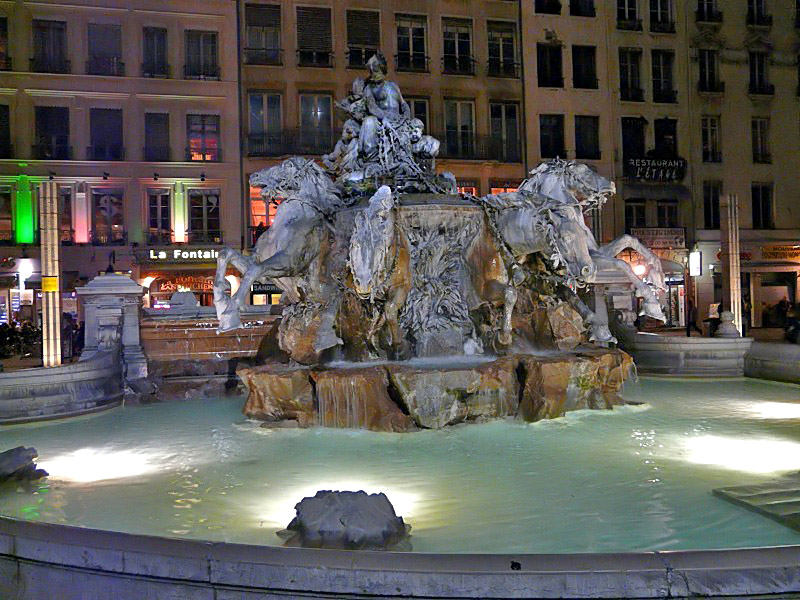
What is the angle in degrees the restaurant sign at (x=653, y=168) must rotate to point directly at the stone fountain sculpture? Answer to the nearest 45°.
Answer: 0° — it already faces it

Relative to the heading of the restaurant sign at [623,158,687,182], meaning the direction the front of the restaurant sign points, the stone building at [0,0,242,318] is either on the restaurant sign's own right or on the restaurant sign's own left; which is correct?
on the restaurant sign's own right

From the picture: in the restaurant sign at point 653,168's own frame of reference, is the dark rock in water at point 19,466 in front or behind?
in front

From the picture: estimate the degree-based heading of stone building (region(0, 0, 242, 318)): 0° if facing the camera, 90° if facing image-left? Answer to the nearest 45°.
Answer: approximately 0°

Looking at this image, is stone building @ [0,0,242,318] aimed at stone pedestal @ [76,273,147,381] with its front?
yes

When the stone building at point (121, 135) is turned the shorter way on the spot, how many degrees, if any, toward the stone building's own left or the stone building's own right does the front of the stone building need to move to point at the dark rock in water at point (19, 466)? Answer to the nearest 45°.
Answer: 0° — it already faces it

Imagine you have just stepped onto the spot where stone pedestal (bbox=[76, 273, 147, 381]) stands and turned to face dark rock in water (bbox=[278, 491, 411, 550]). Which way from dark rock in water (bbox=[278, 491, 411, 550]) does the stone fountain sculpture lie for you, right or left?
left

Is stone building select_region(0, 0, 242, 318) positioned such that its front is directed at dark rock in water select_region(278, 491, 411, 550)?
yes

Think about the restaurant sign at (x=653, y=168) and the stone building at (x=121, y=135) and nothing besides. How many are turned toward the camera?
2

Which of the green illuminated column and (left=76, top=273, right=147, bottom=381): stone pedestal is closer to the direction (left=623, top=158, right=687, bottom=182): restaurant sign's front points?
the stone pedestal

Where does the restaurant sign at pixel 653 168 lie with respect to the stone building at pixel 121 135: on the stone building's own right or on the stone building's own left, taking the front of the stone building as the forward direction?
on the stone building's own left
